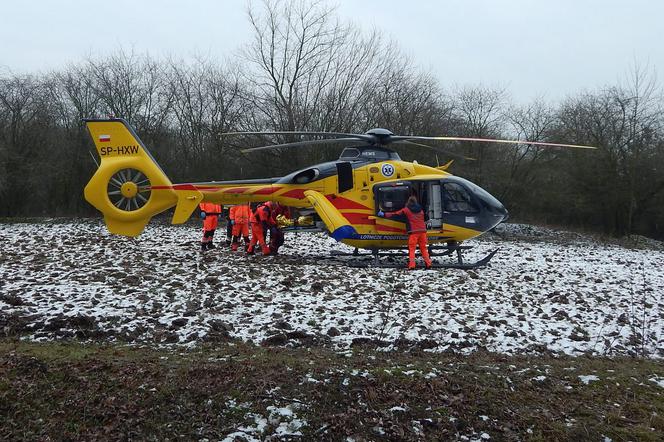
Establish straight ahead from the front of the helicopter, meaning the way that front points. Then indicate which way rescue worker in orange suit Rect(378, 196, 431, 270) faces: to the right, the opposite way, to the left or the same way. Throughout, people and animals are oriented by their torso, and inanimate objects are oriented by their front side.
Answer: to the left

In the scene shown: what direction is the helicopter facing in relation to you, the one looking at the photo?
facing to the right of the viewer

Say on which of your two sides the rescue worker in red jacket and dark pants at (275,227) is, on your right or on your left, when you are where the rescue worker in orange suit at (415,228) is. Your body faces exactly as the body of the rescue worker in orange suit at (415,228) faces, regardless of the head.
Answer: on your left

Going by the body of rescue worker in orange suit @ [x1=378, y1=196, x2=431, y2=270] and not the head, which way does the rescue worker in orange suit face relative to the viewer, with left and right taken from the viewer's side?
facing away from the viewer

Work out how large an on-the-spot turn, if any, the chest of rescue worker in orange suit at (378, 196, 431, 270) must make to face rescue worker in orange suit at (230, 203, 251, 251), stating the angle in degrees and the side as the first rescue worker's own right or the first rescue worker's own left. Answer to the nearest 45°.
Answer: approximately 45° to the first rescue worker's own left

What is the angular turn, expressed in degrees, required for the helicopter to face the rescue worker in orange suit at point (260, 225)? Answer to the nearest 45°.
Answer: approximately 180°

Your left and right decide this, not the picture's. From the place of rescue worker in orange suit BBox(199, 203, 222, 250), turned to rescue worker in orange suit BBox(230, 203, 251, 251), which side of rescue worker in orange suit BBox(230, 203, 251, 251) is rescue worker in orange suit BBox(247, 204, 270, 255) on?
right
